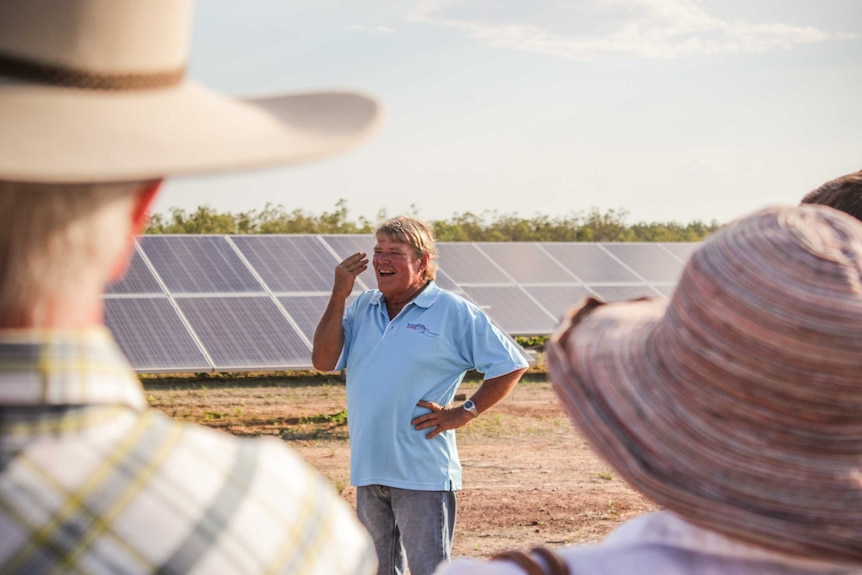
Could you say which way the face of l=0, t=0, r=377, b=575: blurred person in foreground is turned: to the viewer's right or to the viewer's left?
to the viewer's right

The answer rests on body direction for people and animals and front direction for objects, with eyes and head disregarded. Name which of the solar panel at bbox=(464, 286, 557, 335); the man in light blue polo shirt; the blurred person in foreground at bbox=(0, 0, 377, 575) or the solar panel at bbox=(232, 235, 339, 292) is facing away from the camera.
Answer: the blurred person in foreground

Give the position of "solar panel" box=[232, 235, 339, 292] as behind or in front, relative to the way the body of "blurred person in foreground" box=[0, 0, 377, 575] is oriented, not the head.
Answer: in front

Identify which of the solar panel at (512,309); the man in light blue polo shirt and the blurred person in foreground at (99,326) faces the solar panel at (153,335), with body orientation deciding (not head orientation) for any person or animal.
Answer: the blurred person in foreground

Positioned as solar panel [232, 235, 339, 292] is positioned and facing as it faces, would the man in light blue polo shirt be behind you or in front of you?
in front

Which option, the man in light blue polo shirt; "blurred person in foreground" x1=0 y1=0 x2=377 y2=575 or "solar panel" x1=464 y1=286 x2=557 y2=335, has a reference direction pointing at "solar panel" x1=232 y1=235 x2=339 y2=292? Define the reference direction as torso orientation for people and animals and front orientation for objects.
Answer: the blurred person in foreground

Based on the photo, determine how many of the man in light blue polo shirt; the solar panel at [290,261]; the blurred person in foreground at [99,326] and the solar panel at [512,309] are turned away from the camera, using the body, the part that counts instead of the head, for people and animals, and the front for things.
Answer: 1

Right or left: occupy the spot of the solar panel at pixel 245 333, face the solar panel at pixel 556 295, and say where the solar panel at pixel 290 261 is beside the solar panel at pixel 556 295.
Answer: left

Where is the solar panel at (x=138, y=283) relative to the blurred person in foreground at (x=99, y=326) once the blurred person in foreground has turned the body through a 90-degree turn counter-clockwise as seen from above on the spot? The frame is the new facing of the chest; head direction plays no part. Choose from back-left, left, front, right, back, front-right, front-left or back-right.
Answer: right

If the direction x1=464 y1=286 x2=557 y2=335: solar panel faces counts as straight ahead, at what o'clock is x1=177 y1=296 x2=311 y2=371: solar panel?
x1=177 y1=296 x2=311 y2=371: solar panel is roughly at 3 o'clock from x1=464 y1=286 x2=557 y2=335: solar panel.

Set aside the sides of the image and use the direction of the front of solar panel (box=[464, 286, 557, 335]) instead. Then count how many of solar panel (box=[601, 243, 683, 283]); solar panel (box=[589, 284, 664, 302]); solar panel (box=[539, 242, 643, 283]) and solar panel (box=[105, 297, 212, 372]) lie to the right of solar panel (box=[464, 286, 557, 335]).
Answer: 1

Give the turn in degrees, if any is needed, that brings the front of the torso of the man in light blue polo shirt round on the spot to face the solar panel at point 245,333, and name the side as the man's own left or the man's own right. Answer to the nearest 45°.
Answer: approximately 135° to the man's own right

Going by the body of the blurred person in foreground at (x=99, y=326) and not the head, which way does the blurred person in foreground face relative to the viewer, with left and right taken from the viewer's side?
facing away from the viewer

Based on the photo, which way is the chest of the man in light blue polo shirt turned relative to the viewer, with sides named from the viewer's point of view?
facing the viewer and to the left of the viewer
